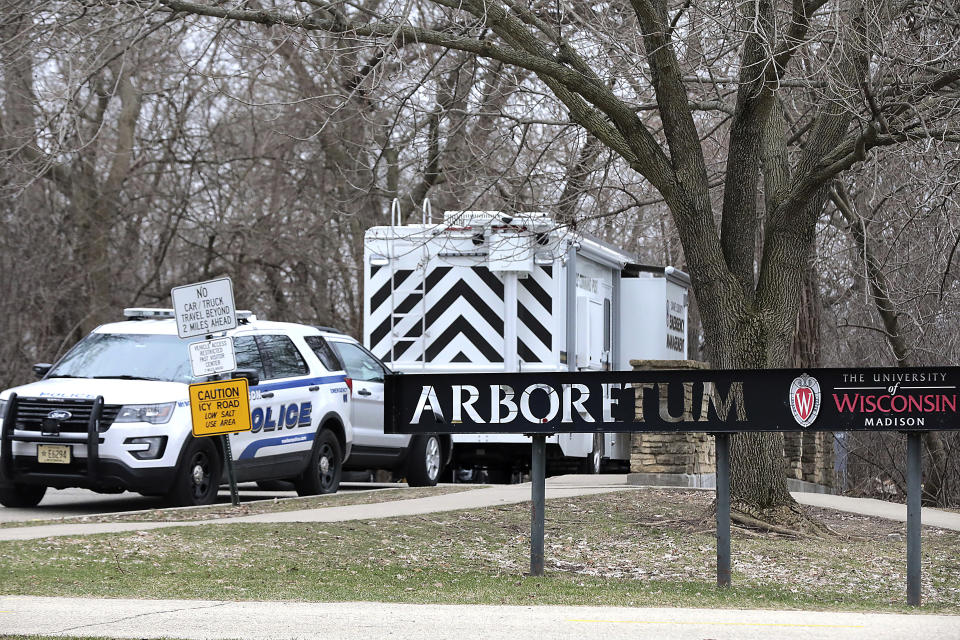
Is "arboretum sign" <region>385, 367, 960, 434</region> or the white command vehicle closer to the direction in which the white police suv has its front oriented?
the arboretum sign

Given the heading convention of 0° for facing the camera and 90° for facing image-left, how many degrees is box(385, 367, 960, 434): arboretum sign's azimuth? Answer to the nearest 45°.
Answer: approximately 0°

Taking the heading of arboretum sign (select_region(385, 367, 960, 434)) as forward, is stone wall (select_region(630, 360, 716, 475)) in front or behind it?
behind

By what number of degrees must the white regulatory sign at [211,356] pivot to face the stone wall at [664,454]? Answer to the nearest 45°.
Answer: approximately 135° to its left

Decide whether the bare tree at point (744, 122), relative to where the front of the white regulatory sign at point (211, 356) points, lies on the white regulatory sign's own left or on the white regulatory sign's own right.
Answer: on the white regulatory sign's own left

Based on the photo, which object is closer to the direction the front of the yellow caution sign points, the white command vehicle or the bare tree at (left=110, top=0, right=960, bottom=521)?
the bare tree

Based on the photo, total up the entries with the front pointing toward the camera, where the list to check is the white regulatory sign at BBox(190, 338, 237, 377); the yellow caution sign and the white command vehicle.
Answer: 2

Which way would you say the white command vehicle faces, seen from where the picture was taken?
facing away from the viewer
